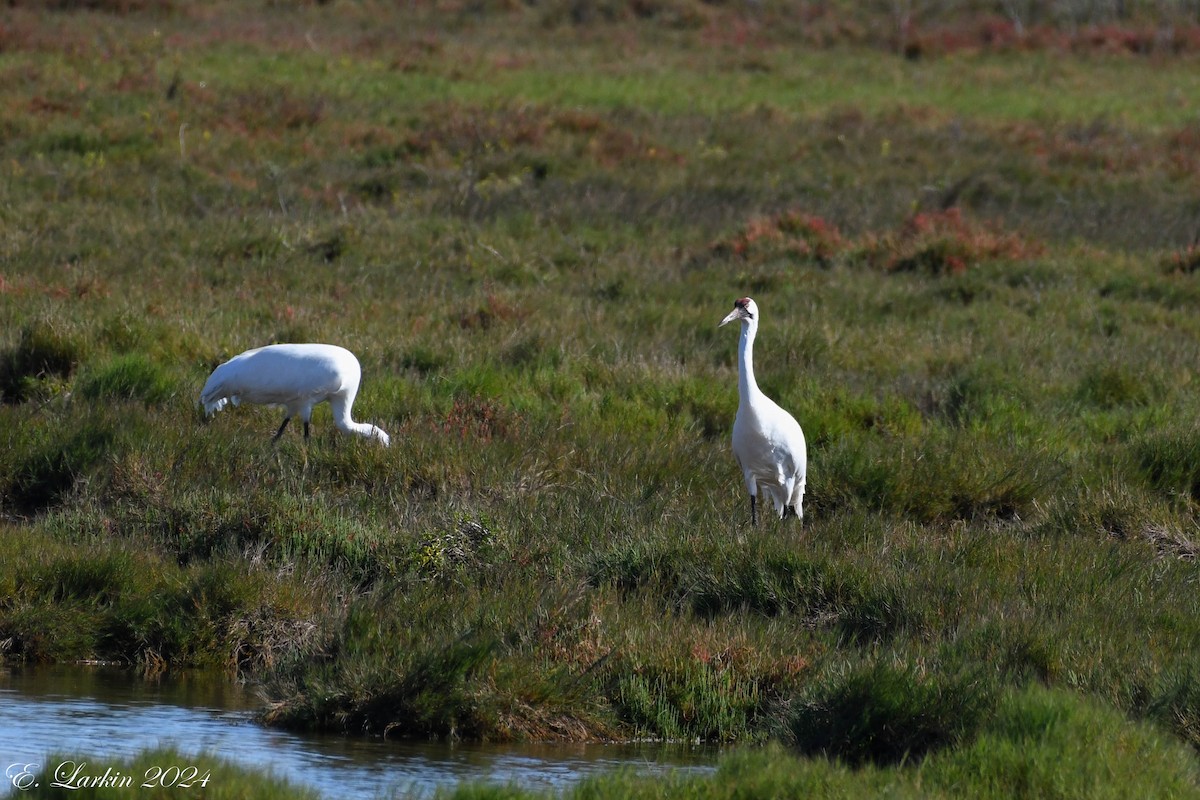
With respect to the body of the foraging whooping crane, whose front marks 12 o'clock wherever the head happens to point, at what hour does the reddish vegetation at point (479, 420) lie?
The reddish vegetation is roughly at 12 o'clock from the foraging whooping crane.

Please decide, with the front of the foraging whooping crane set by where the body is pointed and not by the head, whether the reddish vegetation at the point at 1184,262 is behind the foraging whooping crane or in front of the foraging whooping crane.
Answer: in front

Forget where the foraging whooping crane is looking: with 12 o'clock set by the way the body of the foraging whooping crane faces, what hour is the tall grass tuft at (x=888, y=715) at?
The tall grass tuft is roughly at 2 o'clock from the foraging whooping crane.

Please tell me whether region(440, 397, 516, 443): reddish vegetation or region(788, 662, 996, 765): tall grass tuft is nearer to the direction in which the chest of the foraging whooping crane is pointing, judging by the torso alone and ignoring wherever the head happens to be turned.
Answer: the reddish vegetation

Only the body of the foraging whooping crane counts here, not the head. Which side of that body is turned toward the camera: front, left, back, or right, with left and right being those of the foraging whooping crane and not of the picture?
right

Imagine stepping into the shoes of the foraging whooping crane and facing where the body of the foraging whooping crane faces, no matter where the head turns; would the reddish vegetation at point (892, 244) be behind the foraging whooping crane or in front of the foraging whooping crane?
in front

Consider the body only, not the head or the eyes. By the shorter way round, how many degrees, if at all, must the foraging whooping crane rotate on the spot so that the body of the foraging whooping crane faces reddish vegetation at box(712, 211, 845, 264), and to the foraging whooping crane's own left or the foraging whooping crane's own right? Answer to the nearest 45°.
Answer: approximately 45° to the foraging whooping crane's own left
